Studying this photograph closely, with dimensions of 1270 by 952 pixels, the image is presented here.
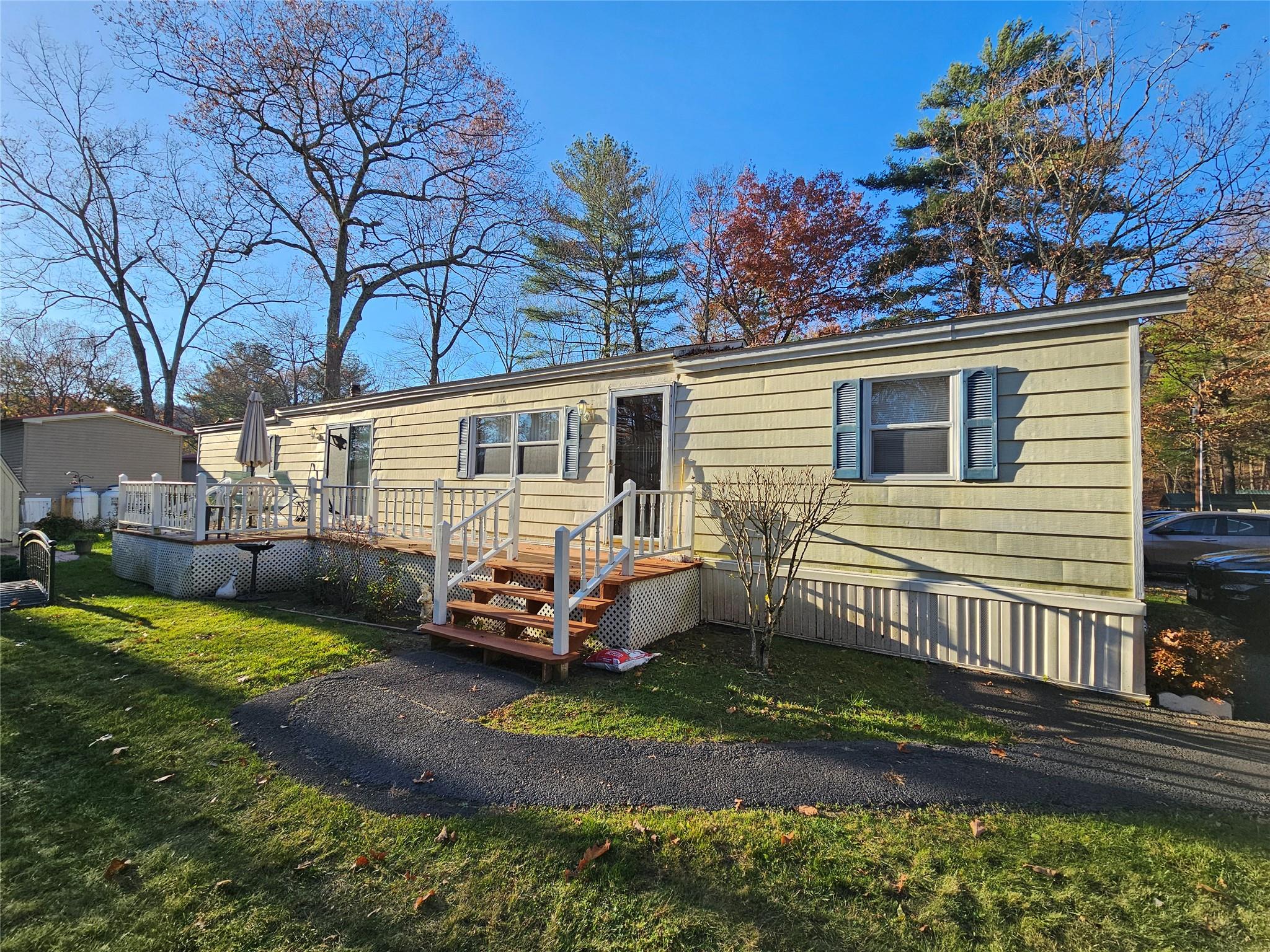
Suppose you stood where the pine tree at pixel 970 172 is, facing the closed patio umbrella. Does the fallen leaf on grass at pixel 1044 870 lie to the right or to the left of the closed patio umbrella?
left

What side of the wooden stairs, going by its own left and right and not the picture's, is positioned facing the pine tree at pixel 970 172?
back

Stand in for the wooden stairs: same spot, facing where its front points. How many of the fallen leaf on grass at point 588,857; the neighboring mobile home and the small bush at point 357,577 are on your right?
2

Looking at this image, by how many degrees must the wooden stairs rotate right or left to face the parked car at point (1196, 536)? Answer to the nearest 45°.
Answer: approximately 135° to its left

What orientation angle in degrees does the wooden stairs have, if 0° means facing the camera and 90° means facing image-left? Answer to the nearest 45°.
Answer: approximately 45°

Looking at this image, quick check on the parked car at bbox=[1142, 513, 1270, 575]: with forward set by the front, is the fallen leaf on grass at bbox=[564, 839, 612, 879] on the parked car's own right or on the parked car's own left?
on the parked car's own left

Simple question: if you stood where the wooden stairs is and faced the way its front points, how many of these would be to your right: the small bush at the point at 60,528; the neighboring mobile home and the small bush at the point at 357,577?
3

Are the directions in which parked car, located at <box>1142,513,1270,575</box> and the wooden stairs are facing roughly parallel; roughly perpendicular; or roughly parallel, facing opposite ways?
roughly perpendicular
